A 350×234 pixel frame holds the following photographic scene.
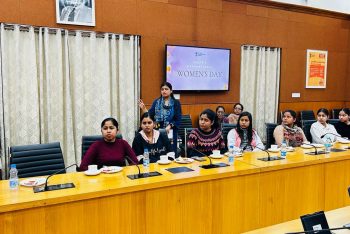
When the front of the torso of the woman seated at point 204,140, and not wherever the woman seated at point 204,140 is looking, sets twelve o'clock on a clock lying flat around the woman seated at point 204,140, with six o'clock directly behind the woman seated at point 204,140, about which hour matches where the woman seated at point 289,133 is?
the woman seated at point 289,133 is roughly at 8 o'clock from the woman seated at point 204,140.

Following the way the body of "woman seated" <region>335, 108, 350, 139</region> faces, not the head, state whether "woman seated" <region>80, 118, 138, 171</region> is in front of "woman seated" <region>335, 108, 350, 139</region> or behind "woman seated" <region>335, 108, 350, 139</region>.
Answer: in front

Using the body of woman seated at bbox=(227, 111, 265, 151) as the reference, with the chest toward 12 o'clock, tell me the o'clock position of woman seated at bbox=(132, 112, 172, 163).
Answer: woman seated at bbox=(132, 112, 172, 163) is roughly at 2 o'clock from woman seated at bbox=(227, 111, 265, 151).

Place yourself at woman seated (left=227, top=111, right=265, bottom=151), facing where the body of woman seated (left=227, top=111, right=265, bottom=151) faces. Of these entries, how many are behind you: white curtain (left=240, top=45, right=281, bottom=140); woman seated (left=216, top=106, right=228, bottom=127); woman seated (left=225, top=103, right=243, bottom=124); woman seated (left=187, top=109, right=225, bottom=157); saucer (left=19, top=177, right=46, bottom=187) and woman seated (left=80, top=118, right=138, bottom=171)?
3

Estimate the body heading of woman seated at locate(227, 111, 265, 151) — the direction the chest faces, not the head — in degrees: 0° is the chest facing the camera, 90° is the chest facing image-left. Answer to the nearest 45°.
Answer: approximately 0°

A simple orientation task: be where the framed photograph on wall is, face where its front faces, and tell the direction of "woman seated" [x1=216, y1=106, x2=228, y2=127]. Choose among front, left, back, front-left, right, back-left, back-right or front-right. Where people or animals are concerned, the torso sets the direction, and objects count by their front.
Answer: left

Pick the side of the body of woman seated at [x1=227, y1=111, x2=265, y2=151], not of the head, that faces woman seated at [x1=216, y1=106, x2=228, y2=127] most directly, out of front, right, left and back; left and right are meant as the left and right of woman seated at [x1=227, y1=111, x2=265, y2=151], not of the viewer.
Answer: back
